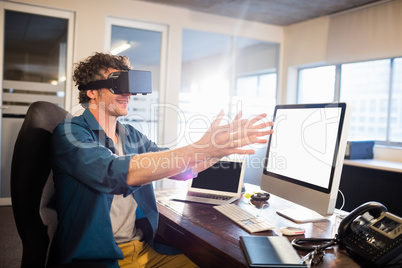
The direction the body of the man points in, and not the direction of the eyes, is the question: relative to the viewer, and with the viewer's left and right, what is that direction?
facing the viewer and to the right of the viewer

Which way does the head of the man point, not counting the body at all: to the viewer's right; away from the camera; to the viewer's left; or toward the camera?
to the viewer's right

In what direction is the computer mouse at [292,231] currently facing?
to the viewer's right

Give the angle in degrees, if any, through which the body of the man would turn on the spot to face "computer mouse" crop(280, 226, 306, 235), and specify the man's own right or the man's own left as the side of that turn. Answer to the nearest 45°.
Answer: approximately 45° to the man's own left

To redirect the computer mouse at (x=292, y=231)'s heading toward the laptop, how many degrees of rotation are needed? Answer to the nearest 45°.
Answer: approximately 135° to its left

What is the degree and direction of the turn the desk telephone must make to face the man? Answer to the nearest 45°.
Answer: approximately 45° to its right

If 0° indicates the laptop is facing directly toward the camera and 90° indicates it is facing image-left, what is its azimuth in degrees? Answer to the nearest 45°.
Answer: approximately 45°

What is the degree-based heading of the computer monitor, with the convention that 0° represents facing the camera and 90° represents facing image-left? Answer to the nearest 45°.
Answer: approximately 45°

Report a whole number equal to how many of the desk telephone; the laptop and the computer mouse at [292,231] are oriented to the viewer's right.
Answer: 1
